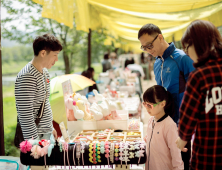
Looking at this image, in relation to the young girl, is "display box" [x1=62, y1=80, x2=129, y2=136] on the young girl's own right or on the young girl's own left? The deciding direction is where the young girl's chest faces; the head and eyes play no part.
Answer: on the young girl's own right

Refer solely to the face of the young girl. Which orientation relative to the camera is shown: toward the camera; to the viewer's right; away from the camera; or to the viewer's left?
to the viewer's left

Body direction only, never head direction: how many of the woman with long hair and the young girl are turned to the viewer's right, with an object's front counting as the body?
0

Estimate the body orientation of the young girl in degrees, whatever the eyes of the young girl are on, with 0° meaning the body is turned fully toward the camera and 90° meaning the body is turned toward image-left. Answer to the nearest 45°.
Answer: approximately 45°

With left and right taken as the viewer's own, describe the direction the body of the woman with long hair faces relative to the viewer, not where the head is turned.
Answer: facing away from the viewer and to the left of the viewer

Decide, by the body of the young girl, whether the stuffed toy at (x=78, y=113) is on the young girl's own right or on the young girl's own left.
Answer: on the young girl's own right

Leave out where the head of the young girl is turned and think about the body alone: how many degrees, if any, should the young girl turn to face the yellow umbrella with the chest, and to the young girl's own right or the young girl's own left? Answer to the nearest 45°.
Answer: approximately 90° to the young girl's own right

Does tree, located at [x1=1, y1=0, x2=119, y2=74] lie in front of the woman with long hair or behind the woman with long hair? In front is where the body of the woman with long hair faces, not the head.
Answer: in front

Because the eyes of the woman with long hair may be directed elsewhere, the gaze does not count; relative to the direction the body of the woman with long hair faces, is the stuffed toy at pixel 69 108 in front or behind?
in front

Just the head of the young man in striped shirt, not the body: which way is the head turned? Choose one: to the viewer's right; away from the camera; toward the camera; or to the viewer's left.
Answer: to the viewer's right
